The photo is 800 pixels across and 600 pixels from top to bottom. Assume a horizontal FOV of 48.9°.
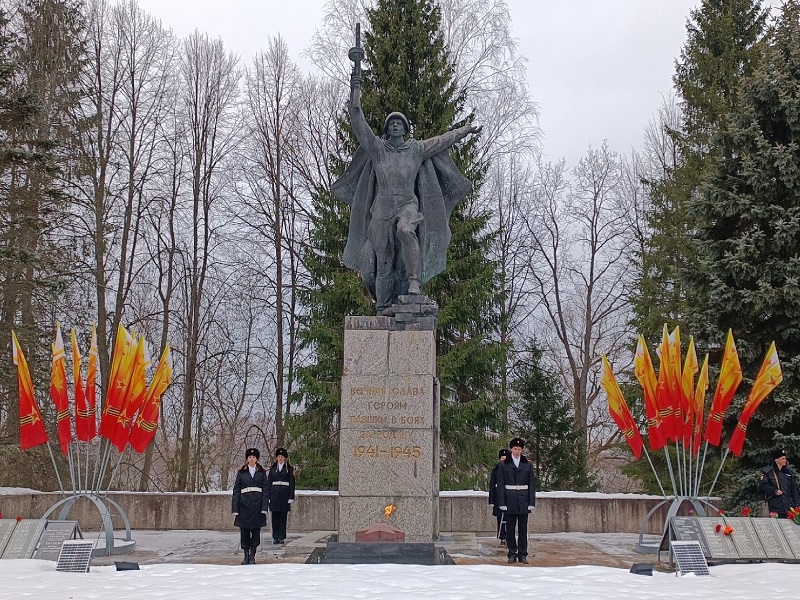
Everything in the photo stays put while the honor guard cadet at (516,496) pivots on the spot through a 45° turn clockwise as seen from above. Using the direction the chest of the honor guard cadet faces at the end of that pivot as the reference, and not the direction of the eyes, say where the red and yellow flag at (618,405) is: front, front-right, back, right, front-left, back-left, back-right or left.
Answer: back

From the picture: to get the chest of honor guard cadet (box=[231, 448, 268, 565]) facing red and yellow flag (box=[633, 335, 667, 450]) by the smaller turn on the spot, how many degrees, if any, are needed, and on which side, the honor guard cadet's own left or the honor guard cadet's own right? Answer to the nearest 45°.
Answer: approximately 90° to the honor guard cadet's own left

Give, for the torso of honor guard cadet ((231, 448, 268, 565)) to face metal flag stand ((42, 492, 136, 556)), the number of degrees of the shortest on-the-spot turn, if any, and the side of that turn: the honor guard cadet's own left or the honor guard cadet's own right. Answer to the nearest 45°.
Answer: approximately 135° to the honor guard cadet's own right

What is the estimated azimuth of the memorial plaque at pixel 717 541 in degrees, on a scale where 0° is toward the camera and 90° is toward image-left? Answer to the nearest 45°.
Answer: approximately 0°

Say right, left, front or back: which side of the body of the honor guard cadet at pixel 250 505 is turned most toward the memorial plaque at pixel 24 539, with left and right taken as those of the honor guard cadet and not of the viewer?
right

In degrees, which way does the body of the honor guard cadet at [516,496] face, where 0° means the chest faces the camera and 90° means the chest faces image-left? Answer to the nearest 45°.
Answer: approximately 0°

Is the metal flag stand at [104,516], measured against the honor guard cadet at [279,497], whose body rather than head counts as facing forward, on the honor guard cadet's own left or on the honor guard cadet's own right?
on the honor guard cadet's own right

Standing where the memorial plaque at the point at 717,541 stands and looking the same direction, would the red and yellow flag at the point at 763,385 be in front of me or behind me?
behind
